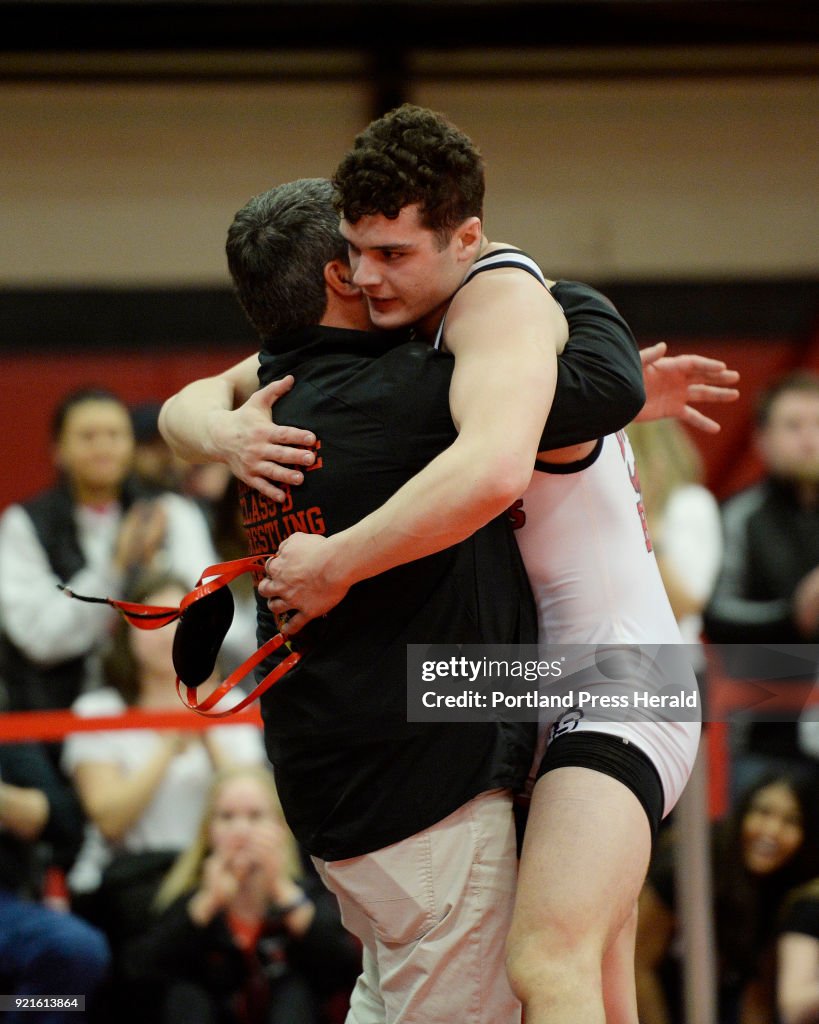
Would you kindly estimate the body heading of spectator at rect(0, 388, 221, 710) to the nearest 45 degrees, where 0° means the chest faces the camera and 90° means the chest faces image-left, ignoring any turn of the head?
approximately 315°

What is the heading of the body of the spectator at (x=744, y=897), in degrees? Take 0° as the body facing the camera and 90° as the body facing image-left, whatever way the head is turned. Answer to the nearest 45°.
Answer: approximately 0°

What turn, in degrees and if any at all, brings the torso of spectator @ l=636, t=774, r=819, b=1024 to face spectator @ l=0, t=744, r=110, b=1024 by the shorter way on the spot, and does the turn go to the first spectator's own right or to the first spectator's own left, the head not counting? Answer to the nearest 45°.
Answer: approximately 90° to the first spectator's own right

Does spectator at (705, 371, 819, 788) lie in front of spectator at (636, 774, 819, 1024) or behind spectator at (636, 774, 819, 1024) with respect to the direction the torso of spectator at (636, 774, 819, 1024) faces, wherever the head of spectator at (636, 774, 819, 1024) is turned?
behind

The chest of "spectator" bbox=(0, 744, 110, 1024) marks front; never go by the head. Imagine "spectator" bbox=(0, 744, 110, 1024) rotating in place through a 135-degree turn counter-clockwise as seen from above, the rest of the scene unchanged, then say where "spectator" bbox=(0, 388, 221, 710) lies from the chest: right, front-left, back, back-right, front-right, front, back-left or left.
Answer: front

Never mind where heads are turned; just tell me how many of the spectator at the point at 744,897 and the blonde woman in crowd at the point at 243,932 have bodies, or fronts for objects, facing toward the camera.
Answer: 2
